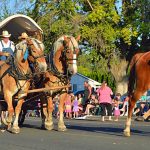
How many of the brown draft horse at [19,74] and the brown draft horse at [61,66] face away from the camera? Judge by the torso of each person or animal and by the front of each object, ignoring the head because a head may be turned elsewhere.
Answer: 0

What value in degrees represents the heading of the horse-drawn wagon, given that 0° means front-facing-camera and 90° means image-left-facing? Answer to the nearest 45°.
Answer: approximately 315°

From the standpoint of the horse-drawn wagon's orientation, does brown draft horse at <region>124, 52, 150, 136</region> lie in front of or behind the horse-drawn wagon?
in front

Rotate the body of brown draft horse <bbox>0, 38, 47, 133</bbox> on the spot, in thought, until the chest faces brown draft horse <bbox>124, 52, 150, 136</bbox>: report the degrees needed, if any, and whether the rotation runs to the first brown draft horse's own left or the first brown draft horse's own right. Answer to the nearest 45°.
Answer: approximately 45° to the first brown draft horse's own left

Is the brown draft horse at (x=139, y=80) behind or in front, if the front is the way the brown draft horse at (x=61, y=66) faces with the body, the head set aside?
in front

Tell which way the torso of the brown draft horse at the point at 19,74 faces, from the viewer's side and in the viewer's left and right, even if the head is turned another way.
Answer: facing the viewer and to the right of the viewer

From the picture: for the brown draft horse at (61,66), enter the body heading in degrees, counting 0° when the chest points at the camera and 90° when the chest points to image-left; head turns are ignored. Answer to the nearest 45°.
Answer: approximately 315°

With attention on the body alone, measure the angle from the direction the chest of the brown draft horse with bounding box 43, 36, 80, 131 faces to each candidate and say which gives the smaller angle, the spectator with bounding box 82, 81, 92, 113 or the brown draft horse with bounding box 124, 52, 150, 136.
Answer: the brown draft horse
